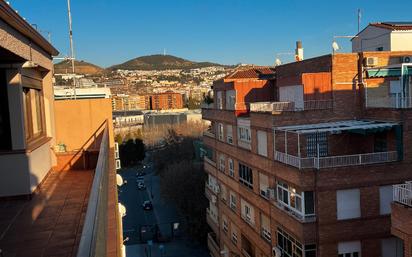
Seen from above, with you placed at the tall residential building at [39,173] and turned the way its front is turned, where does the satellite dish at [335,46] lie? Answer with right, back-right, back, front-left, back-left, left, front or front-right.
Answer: front-left

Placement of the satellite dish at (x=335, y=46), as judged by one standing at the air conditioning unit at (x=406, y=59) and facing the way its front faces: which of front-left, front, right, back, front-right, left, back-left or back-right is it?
right

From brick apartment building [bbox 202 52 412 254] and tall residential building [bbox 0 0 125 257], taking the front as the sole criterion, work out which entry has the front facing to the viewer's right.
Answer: the tall residential building

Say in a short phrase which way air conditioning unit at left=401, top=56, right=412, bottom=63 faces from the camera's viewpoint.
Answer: facing the viewer

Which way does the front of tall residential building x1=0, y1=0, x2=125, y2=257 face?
to the viewer's right

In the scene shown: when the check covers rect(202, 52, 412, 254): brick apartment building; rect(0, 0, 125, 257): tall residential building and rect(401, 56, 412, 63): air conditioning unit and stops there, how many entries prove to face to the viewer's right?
1

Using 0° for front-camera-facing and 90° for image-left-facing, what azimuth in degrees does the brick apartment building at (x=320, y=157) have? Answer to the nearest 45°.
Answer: approximately 45°

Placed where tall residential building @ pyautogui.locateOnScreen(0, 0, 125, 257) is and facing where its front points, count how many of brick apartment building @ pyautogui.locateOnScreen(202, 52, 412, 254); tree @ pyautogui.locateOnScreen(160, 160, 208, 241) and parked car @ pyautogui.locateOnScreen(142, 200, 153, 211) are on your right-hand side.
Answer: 0

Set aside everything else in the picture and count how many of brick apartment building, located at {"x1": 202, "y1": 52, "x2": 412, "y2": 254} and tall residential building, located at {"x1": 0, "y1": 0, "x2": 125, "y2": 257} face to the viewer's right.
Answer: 1

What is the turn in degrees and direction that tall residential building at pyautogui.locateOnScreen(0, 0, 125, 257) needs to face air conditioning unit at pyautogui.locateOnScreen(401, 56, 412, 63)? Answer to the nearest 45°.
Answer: approximately 45° to its left

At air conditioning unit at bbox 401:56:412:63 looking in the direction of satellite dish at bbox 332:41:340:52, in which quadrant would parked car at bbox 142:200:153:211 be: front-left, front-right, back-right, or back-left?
front-right

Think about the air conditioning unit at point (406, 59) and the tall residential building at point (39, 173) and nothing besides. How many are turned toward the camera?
1

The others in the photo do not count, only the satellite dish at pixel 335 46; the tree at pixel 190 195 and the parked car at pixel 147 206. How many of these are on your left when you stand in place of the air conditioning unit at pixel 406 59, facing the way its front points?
0
